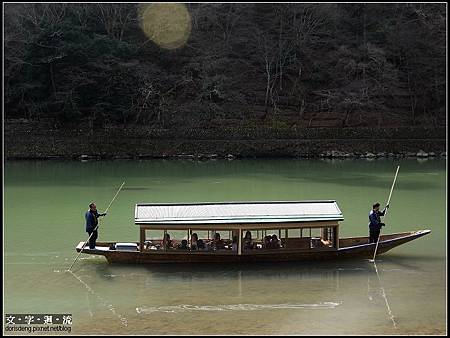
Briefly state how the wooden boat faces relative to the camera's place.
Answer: facing to the right of the viewer
